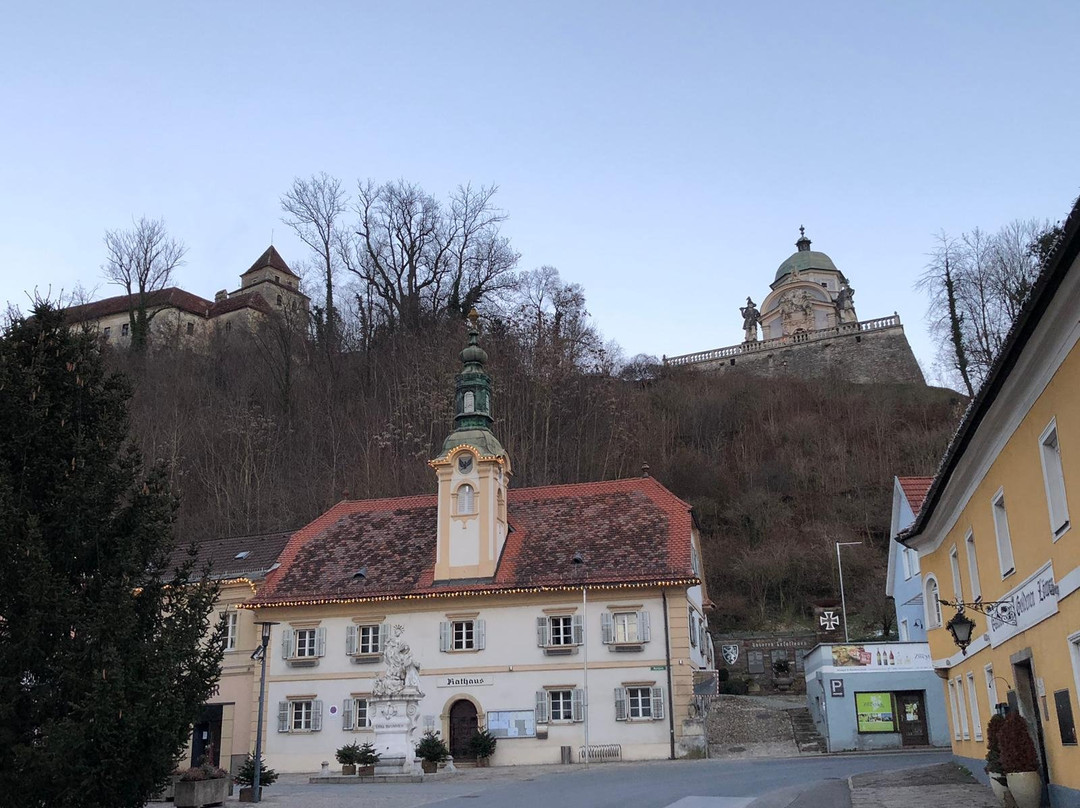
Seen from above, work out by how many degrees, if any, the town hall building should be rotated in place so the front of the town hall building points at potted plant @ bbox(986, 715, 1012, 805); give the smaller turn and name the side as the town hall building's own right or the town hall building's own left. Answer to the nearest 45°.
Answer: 0° — it already faces it

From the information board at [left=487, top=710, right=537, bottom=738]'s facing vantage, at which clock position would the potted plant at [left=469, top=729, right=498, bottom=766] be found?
The potted plant is roughly at 2 o'clock from the information board.

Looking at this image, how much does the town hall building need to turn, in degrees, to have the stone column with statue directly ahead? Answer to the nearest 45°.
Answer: approximately 45° to its right

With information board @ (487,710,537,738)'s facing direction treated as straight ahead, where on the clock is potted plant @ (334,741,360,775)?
The potted plant is roughly at 2 o'clock from the information board.

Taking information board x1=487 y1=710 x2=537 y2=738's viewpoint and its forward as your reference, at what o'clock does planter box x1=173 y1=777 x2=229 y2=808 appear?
The planter box is roughly at 1 o'clock from the information board.

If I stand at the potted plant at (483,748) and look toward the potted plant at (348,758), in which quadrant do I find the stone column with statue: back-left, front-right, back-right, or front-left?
front-left

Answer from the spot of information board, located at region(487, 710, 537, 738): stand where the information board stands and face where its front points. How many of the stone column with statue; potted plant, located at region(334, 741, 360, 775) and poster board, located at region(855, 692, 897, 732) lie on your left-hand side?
1

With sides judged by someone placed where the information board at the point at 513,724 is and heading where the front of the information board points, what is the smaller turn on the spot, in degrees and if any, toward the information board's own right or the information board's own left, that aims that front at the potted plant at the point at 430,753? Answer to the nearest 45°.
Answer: approximately 45° to the information board's own right

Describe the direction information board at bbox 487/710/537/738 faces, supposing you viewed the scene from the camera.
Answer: facing the viewer
